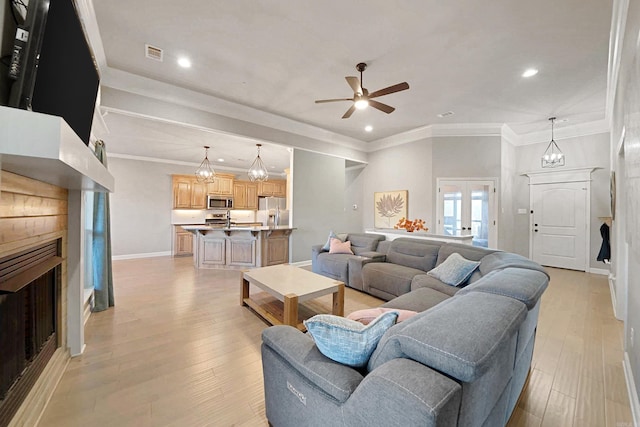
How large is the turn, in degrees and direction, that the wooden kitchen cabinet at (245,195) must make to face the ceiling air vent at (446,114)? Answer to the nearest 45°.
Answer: approximately 45° to its left

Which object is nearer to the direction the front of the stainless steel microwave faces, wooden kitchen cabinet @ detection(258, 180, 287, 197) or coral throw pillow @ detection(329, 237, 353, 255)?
the coral throw pillow

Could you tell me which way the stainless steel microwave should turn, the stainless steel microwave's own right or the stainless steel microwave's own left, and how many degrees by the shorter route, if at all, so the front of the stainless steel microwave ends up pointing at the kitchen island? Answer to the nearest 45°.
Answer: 0° — it already faces it

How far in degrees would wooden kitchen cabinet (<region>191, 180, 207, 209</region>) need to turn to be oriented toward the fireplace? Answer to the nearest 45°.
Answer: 0° — it already faces it

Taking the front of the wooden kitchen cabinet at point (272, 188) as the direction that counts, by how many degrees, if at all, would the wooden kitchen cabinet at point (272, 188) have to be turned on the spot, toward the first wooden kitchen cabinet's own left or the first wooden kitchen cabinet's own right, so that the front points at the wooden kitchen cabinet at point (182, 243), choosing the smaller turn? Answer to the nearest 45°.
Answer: approximately 45° to the first wooden kitchen cabinet's own right

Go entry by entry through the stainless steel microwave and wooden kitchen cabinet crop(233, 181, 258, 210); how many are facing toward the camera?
2

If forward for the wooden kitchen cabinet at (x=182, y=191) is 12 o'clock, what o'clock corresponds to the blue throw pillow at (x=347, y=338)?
The blue throw pillow is roughly at 12 o'clock from the wooden kitchen cabinet.

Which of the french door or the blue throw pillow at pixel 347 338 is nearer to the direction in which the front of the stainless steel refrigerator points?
the blue throw pillow

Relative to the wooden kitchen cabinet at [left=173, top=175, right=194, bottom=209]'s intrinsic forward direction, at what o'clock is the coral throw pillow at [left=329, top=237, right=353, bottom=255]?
The coral throw pillow is roughly at 11 o'clock from the wooden kitchen cabinet.

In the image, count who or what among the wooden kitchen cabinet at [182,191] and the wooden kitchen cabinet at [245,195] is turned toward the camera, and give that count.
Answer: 2

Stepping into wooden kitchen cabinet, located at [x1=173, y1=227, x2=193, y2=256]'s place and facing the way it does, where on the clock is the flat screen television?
The flat screen television is roughly at 12 o'clock from the wooden kitchen cabinet.
